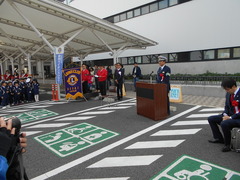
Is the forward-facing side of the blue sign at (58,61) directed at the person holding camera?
yes

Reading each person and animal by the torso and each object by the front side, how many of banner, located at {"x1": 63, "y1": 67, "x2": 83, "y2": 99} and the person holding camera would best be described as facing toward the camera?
1

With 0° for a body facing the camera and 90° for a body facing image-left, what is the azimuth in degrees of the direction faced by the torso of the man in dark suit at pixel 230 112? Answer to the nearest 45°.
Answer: approximately 45°

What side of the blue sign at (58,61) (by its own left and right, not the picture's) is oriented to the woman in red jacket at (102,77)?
left

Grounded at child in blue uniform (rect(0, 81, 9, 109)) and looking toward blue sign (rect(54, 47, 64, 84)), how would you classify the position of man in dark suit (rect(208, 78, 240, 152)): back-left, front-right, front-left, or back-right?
front-right

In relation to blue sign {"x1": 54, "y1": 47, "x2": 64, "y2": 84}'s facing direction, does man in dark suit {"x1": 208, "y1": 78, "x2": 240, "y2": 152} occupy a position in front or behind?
in front

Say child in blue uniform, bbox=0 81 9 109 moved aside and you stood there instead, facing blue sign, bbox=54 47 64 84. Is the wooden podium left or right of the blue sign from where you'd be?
right

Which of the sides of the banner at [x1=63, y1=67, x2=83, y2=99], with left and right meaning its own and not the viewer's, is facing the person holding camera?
front

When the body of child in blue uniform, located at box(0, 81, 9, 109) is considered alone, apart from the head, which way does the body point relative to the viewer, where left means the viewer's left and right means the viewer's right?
facing the viewer and to the right of the viewer

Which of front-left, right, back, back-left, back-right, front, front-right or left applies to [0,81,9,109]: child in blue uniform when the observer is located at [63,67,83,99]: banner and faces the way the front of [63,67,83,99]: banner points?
right

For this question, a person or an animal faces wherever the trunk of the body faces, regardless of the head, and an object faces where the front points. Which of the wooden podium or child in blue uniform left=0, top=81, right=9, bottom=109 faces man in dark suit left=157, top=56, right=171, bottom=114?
the child in blue uniform

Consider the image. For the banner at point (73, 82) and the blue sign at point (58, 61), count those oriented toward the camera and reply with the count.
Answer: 2
